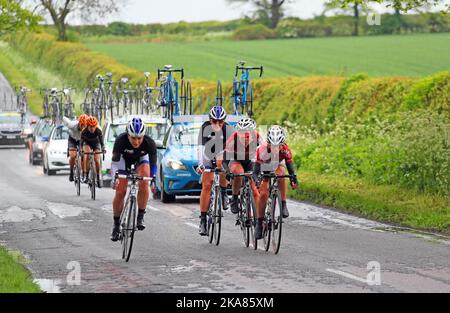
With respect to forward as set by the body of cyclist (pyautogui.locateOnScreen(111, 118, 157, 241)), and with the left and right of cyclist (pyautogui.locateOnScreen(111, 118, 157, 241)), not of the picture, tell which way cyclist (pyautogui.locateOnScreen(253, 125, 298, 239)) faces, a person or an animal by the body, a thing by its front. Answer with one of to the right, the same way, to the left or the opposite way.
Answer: the same way

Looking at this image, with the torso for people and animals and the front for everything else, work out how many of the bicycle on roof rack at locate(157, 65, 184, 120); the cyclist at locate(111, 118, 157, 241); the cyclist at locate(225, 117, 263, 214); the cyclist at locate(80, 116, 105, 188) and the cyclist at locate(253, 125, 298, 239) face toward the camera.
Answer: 5

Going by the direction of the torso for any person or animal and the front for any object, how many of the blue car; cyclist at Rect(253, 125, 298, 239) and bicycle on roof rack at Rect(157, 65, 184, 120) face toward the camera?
3

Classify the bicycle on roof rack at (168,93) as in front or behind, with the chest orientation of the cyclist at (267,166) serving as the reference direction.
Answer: behind

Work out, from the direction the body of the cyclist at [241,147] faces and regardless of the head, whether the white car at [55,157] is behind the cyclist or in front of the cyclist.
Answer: behind

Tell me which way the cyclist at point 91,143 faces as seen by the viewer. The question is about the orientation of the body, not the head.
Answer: toward the camera

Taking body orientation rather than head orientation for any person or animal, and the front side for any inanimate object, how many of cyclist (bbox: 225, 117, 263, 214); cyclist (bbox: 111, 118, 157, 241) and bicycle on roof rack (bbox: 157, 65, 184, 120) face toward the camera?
3

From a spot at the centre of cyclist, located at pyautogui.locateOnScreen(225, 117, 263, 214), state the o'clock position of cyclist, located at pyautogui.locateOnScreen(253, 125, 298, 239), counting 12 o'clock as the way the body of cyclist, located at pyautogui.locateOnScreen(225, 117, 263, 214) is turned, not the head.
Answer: cyclist, located at pyautogui.locateOnScreen(253, 125, 298, 239) is roughly at 11 o'clock from cyclist, located at pyautogui.locateOnScreen(225, 117, 263, 214).

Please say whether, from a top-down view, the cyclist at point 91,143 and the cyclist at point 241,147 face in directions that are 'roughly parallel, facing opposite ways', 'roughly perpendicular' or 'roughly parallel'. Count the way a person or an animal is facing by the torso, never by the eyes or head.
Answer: roughly parallel

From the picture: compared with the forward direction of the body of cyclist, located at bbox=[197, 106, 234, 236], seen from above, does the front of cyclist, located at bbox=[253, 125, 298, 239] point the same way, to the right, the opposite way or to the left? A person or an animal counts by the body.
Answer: the same way

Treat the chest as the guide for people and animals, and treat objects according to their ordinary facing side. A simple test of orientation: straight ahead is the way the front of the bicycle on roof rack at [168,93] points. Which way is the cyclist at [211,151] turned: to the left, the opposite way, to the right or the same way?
the same way

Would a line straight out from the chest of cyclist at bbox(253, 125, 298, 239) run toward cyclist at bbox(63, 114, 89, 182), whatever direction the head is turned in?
no

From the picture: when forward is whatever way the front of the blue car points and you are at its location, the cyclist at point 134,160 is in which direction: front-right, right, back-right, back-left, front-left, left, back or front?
front

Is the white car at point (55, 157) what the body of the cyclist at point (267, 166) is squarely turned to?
no

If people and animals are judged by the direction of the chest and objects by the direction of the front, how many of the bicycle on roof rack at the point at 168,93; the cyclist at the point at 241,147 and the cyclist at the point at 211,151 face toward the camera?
3

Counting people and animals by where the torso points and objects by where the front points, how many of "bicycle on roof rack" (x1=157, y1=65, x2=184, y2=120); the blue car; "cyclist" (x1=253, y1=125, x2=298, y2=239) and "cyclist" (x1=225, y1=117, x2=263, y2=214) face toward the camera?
4

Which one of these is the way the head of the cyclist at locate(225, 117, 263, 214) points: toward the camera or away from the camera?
toward the camera

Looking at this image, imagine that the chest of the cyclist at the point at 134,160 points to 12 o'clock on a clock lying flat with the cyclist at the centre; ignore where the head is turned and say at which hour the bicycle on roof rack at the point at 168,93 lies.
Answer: The bicycle on roof rack is roughly at 6 o'clock from the cyclist.

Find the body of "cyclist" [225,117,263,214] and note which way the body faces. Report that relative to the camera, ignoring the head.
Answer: toward the camera
